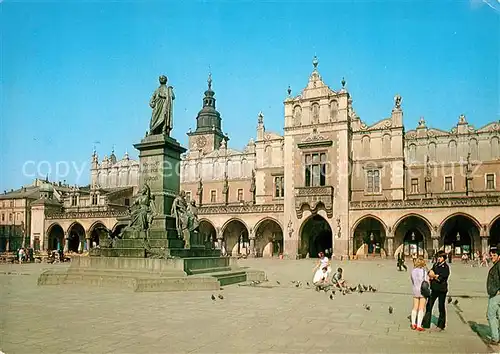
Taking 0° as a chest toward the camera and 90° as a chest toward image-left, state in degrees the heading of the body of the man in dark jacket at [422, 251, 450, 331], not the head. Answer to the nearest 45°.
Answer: approximately 45°
